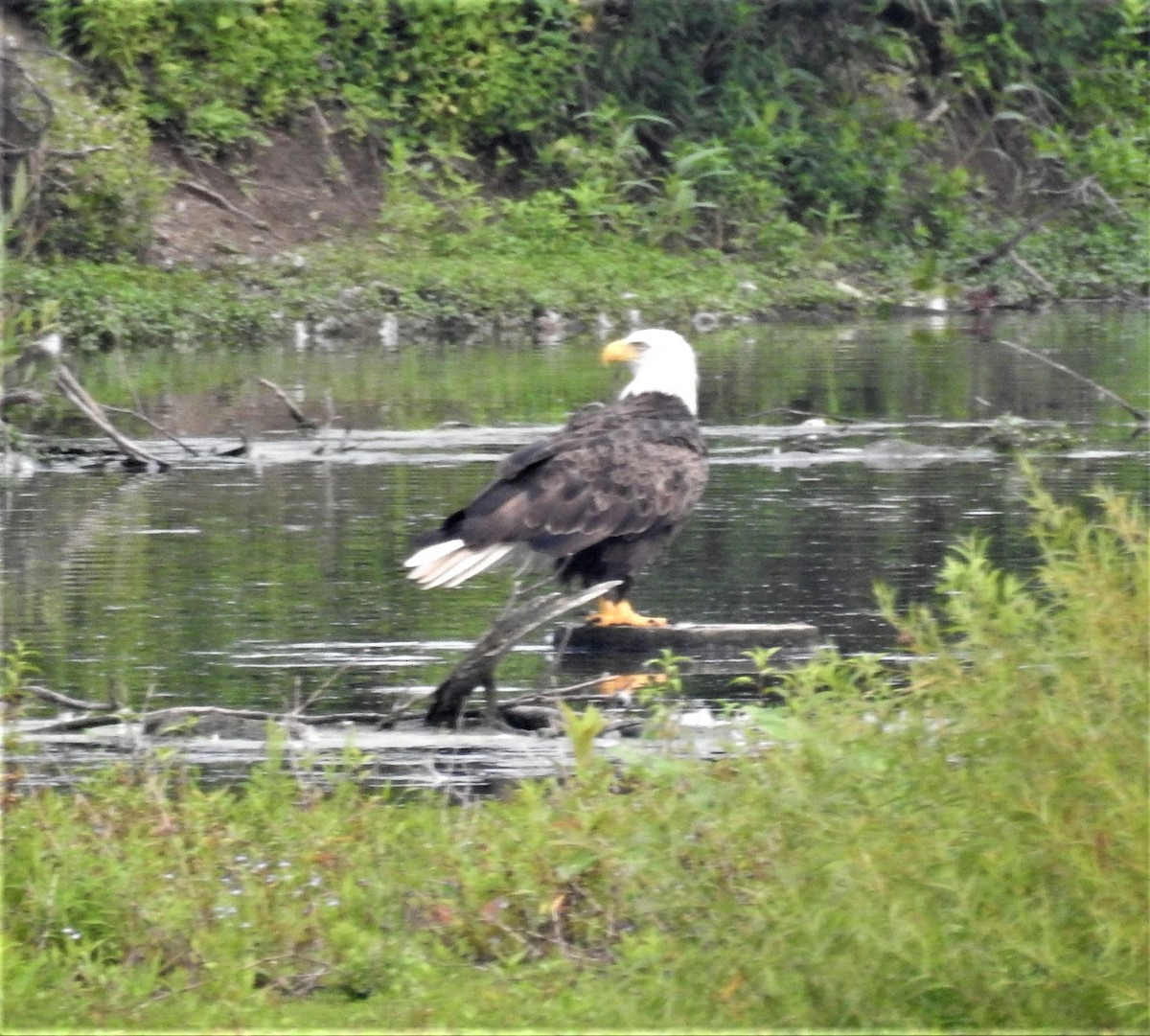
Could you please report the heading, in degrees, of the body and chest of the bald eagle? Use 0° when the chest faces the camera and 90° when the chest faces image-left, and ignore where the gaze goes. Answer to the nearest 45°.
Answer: approximately 270°

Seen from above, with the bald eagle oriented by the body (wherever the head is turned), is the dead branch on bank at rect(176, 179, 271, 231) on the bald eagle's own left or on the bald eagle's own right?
on the bald eagle's own left

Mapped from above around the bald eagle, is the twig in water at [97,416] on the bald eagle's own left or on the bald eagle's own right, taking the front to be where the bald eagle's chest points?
on the bald eagle's own left
